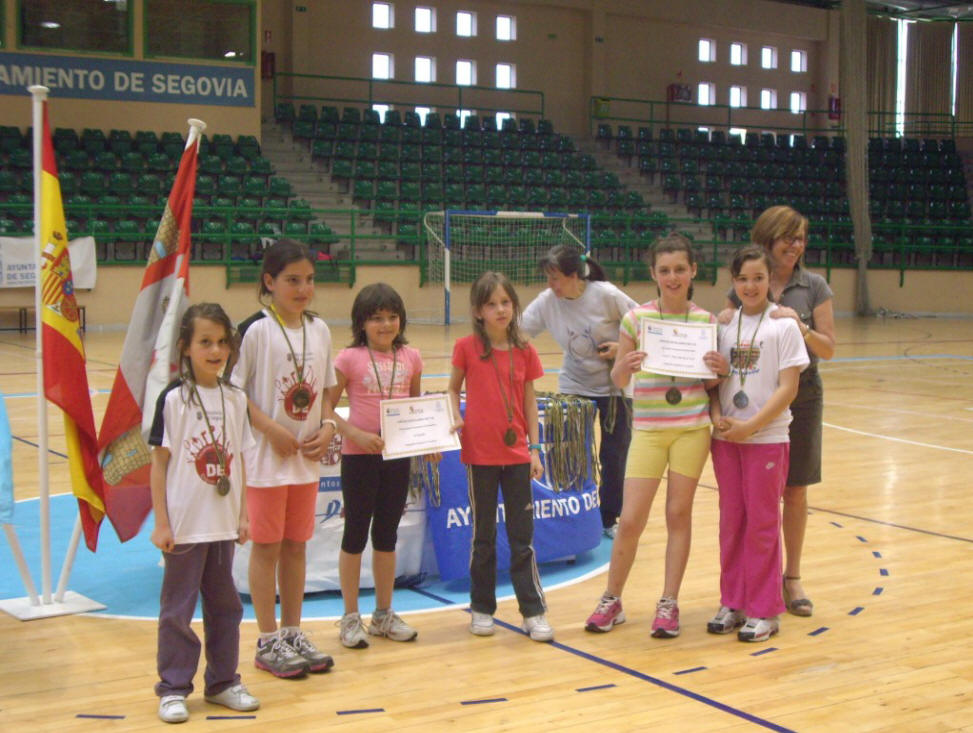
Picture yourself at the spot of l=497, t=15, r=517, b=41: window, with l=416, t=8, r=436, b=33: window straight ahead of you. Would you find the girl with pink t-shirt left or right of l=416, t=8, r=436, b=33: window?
left

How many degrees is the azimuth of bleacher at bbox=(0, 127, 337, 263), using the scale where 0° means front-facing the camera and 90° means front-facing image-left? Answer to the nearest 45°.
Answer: approximately 0°

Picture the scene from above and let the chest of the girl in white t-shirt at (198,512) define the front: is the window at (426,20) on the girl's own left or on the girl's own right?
on the girl's own left

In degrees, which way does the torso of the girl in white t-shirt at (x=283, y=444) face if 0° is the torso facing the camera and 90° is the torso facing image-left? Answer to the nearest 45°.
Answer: approximately 315°

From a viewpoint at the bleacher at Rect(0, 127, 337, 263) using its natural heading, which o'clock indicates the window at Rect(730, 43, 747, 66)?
The window is roughly at 8 o'clock from the bleacher.

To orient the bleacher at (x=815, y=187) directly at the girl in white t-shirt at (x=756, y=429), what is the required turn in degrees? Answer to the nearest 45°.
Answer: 0° — it already faces them

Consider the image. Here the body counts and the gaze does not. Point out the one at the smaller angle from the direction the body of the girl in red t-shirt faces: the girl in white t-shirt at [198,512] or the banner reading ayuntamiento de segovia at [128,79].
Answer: the girl in white t-shirt

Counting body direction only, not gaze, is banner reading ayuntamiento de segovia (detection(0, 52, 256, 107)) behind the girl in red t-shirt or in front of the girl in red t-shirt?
behind

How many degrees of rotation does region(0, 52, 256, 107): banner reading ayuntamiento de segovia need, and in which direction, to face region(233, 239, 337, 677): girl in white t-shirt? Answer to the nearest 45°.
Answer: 0° — it already faces them
